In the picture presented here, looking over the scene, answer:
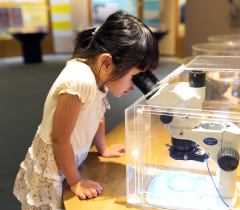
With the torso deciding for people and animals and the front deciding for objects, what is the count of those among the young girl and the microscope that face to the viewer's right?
1

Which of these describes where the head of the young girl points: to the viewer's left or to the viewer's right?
to the viewer's right

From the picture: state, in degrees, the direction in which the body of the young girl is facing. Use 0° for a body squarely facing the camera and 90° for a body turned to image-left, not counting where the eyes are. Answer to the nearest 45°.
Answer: approximately 270°

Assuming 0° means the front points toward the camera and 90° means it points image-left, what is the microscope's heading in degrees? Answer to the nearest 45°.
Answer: approximately 90°

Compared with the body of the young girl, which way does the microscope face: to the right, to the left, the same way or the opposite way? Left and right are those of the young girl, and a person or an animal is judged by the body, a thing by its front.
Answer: the opposite way
